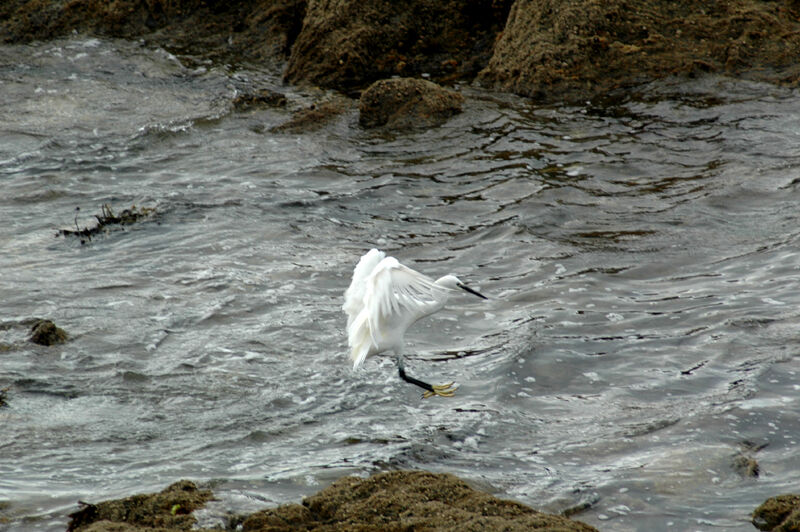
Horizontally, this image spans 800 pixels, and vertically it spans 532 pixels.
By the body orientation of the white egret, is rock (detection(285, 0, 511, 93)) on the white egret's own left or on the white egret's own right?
on the white egret's own left

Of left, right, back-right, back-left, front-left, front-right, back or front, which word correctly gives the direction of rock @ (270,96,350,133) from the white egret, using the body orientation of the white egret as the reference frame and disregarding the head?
left

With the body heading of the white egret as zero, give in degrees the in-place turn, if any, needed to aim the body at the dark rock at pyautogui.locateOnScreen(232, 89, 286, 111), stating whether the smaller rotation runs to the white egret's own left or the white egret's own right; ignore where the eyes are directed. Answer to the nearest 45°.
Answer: approximately 90° to the white egret's own left

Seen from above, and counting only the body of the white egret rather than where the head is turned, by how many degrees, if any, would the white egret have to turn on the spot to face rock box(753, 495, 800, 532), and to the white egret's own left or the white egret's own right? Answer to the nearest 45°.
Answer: approximately 45° to the white egret's own right

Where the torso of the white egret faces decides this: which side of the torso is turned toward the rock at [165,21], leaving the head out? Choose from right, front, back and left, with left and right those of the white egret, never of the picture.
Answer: left

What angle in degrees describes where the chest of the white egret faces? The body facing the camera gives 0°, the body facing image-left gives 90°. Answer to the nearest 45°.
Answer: approximately 270°

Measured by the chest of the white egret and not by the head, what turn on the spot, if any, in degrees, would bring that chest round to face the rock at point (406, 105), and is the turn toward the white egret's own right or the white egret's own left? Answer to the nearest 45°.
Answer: approximately 90° to the white egret's own left
